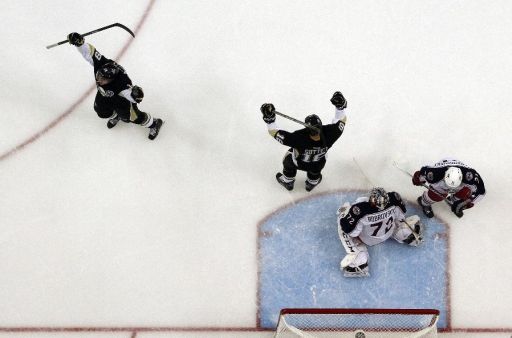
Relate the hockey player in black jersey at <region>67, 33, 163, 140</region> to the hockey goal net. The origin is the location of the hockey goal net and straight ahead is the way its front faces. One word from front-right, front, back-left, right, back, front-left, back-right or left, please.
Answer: left

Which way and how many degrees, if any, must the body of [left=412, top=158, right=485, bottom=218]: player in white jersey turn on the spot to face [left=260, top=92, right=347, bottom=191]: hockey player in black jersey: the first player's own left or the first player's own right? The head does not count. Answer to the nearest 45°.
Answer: approximately 45° to the first player's own right

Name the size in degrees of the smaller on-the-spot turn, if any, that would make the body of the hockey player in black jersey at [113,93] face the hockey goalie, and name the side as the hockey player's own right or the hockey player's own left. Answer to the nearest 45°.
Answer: approximately 135° to the hockey player's own left

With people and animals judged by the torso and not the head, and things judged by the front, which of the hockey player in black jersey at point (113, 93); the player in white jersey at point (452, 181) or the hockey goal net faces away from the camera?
the hockey goal net

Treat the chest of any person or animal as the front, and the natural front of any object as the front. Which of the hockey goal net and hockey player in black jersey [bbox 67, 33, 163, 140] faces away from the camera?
the hockey goal net

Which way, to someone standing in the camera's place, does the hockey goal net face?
facing away from the viewer
